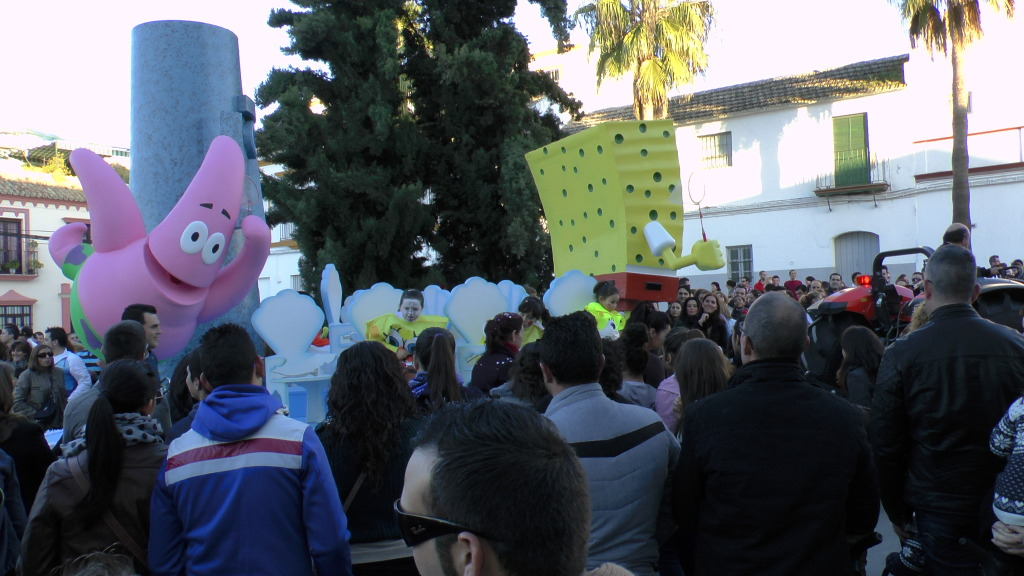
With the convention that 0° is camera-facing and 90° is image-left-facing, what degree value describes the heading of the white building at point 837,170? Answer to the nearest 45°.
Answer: approximately 45°

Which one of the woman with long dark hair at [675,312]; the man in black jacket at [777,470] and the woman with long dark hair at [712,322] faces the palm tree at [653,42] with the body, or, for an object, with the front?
the man in black jacket

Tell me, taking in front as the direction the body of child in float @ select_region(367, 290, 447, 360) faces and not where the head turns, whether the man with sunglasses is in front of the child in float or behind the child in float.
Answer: in front

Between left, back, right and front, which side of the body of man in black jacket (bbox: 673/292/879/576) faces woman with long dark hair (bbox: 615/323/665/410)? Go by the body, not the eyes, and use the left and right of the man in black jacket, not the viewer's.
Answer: front

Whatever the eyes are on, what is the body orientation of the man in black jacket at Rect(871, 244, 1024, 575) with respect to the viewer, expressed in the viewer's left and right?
facing away from the viewer

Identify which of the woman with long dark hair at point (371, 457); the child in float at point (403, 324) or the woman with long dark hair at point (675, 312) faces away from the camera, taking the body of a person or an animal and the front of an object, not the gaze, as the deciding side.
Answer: the woman with long dark hair at point (371, 457)

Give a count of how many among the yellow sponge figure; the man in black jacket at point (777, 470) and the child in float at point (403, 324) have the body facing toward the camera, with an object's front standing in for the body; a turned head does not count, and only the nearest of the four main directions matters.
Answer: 1

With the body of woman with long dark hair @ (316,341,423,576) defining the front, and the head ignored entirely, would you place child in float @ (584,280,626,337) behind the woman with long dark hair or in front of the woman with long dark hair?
in front

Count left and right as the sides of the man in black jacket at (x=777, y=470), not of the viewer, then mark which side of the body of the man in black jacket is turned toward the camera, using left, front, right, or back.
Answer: back

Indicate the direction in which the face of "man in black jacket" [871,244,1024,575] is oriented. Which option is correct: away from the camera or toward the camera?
away from the camera

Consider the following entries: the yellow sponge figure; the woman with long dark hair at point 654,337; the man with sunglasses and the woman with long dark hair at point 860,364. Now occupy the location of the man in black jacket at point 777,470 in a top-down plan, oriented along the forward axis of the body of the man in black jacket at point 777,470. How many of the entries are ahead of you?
3

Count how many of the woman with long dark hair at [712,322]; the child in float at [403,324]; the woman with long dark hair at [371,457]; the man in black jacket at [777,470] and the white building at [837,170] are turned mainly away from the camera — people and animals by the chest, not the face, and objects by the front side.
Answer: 2

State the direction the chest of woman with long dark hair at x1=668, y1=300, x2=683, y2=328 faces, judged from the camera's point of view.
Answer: toward the camera

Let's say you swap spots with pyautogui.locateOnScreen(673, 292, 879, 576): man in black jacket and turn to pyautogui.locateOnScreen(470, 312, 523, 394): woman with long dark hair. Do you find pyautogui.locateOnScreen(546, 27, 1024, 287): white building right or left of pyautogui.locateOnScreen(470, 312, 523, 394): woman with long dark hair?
right

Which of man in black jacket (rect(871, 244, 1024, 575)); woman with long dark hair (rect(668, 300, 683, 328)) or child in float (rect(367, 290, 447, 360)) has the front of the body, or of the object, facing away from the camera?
the man in black jacket

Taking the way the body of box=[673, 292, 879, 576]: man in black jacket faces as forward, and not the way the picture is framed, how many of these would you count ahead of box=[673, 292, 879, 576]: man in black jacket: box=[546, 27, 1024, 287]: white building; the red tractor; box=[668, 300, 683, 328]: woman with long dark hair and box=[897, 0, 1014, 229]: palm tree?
4
